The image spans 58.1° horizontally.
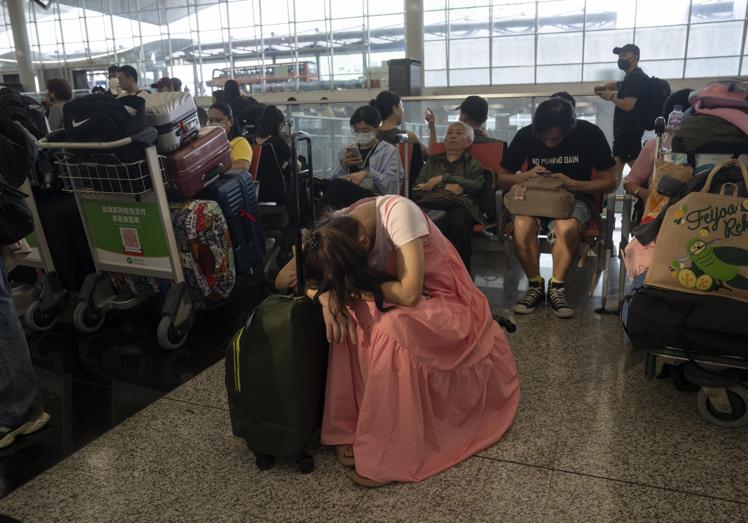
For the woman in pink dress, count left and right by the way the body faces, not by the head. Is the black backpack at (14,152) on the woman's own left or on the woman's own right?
on the woman's own right

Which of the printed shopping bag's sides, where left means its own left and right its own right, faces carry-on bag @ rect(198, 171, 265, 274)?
right

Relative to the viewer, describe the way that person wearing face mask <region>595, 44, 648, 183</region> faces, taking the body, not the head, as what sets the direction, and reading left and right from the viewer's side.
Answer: facing to the left of the viewer

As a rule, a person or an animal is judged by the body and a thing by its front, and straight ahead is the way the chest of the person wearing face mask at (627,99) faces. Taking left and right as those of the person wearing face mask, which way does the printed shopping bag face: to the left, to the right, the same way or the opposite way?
to the left
